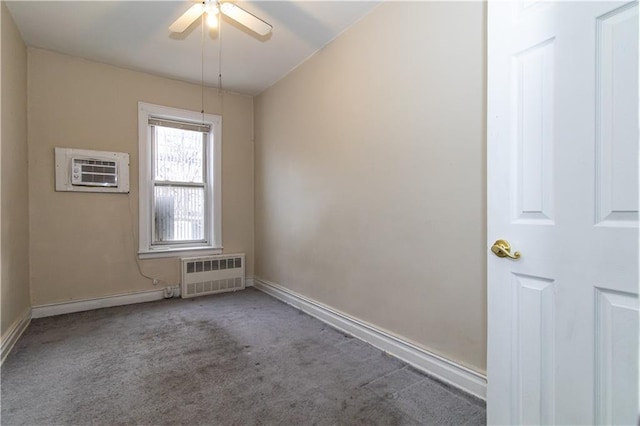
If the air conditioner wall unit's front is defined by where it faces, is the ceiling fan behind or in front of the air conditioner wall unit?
in front

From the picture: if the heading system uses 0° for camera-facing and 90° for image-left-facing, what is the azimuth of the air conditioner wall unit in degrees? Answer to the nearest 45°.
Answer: approximately 0°

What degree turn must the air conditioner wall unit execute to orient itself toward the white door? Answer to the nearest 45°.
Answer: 0° — it already faces it

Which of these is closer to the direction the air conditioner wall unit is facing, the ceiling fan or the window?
the ceiling fan

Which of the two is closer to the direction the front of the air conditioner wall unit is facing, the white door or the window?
the white door

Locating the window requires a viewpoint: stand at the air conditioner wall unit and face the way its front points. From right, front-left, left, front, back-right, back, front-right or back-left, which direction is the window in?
left
